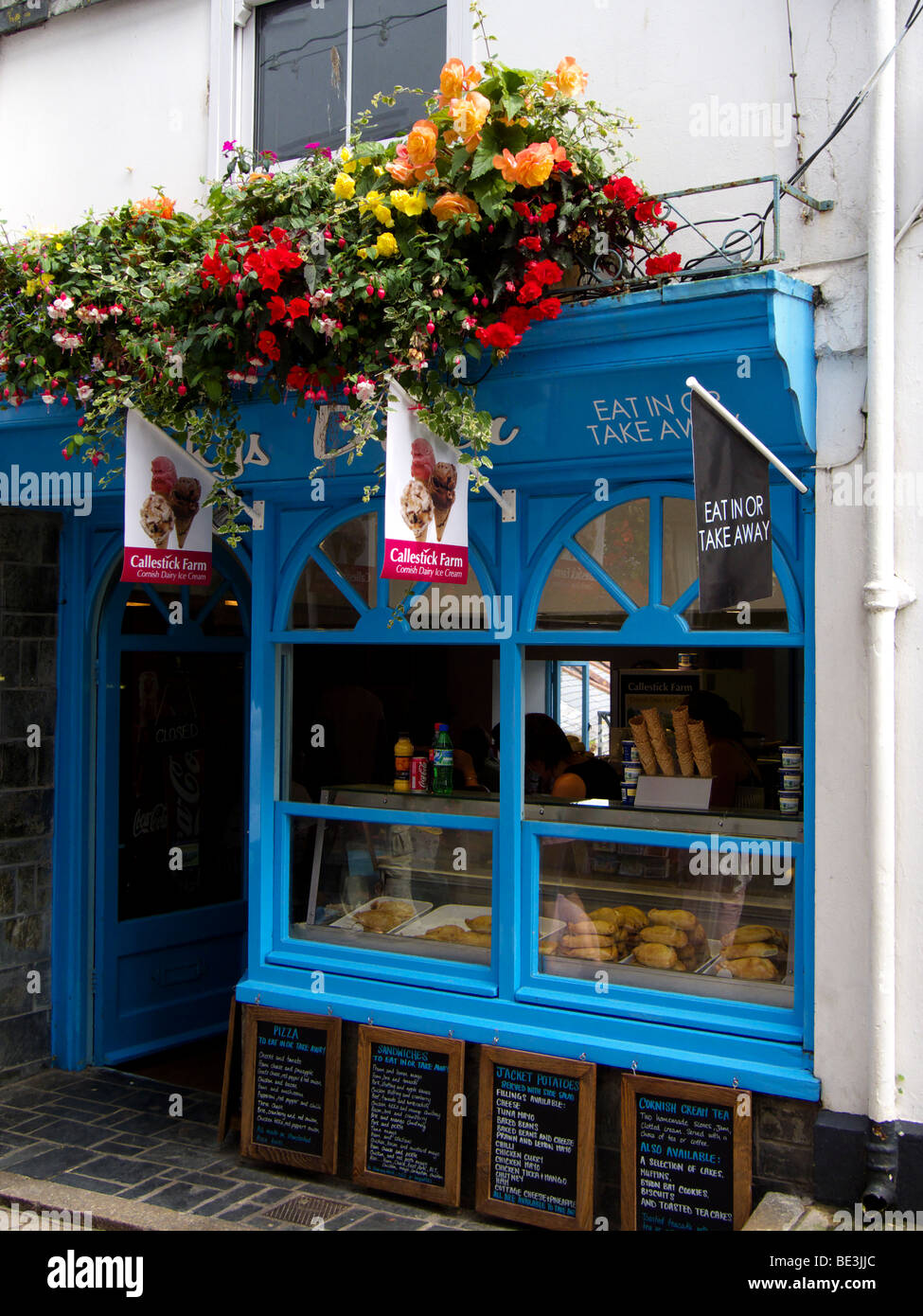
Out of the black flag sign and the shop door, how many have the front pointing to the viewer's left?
0

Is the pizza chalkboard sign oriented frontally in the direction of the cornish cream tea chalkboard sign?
no

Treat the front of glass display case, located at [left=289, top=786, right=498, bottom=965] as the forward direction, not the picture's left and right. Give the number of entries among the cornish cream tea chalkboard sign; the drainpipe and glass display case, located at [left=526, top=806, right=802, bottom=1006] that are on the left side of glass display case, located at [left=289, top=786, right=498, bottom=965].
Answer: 3

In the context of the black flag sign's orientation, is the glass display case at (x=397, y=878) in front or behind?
behind

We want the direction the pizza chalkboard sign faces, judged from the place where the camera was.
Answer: facing the viewer and to the left of the viewer
